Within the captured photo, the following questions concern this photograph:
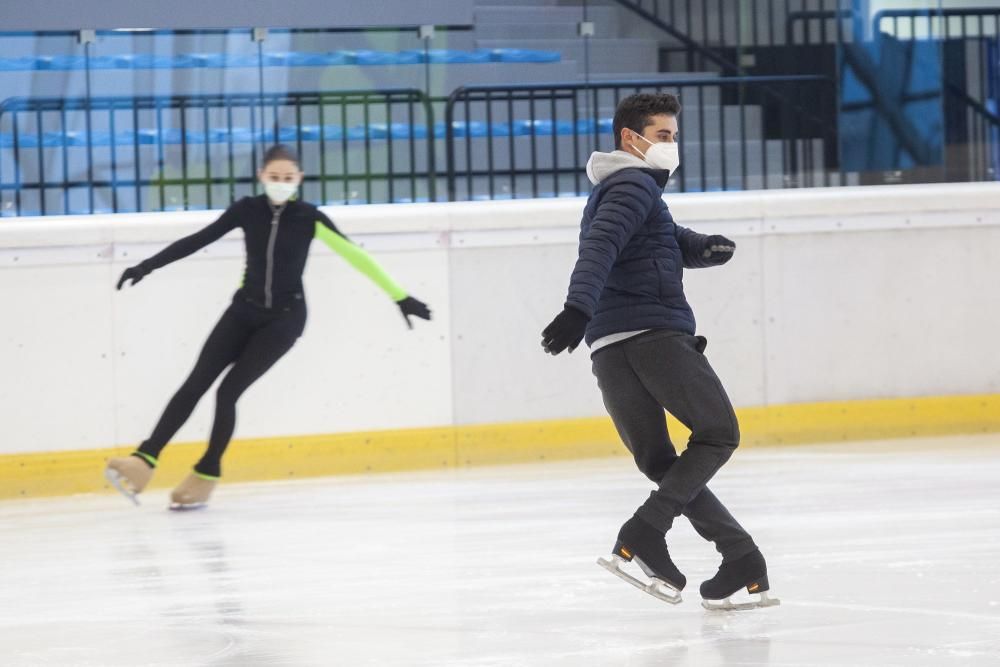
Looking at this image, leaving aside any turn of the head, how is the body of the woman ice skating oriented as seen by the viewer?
toward the camera

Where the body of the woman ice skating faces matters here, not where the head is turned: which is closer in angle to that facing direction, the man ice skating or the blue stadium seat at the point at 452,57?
the man ice skating

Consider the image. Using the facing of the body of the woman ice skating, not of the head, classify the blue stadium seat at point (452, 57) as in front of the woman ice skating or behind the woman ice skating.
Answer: behind

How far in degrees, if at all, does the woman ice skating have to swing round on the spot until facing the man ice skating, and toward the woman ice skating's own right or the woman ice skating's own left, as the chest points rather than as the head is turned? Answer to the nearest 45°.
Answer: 0° — they already face them

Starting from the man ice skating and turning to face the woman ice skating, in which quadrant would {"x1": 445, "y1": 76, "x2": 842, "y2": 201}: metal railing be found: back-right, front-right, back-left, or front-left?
front-right

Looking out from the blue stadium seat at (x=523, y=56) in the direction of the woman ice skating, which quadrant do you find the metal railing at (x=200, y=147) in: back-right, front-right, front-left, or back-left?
front-right

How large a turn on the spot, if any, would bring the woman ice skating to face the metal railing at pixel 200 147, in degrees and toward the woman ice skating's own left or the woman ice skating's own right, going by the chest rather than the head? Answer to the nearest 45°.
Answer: approximately 180°
